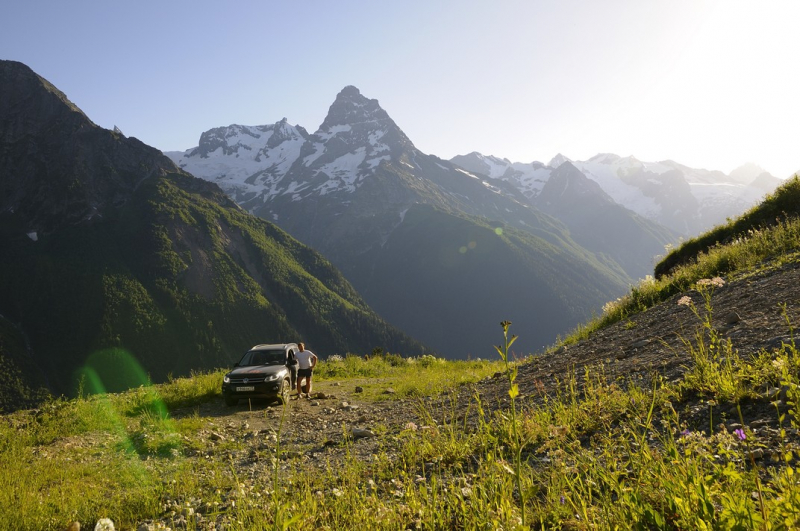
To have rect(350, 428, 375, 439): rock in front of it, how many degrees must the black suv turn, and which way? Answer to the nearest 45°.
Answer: approximately 45° to its left

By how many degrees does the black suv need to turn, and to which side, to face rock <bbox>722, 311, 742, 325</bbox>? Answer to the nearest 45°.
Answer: approximately 90° to its left

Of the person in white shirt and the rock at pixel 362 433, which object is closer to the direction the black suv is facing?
the rock

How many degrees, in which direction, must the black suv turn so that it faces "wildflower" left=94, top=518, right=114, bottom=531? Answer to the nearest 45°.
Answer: approximately 45° to its left

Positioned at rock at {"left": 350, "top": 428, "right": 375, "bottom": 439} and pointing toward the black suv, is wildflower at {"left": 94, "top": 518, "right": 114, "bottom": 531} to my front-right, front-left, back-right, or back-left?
back-left

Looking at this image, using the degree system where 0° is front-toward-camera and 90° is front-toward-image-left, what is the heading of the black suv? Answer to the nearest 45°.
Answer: approximately 45°
